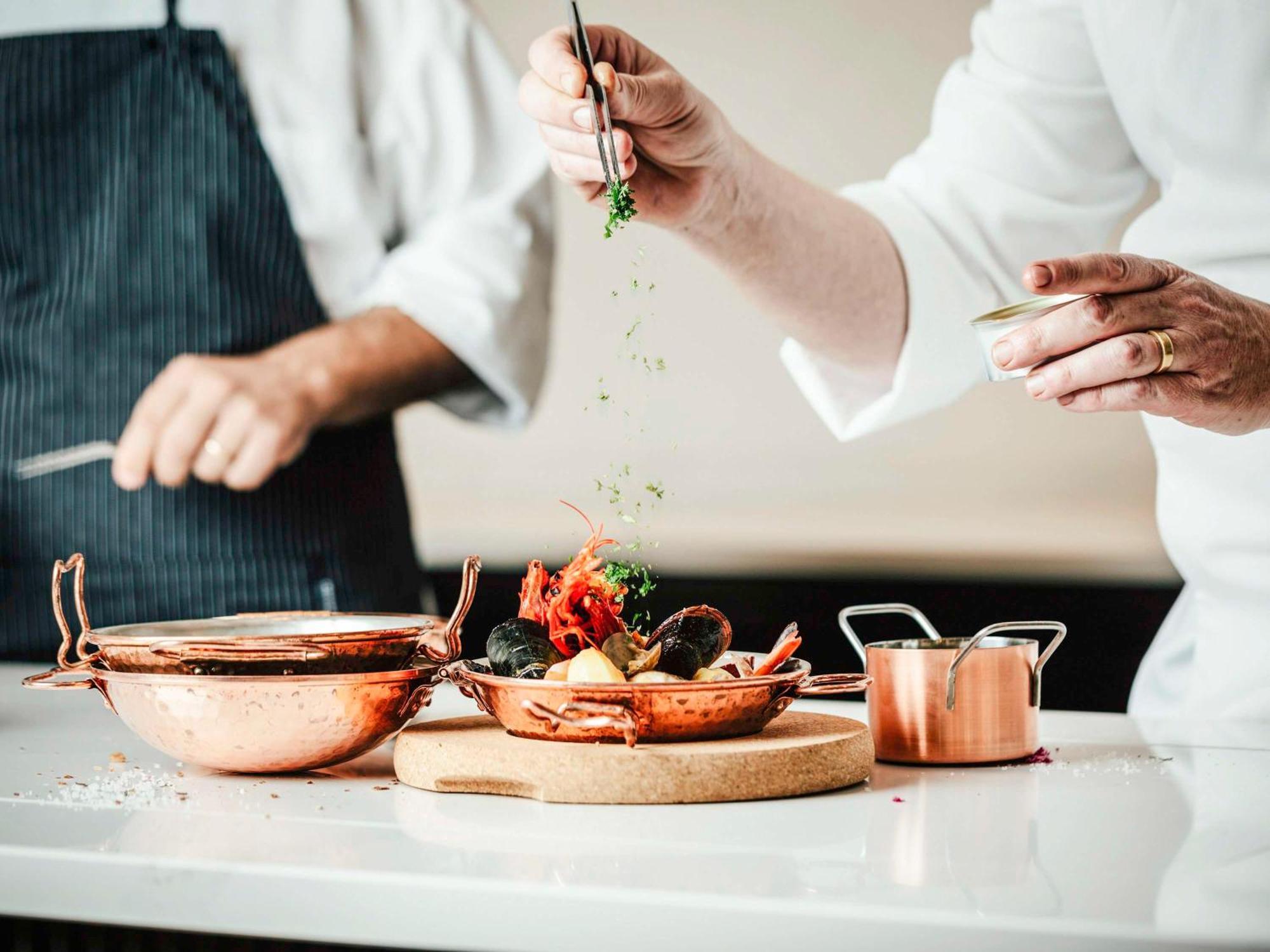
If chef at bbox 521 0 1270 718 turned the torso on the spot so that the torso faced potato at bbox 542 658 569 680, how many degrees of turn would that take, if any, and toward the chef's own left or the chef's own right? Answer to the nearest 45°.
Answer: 0° — they already face it

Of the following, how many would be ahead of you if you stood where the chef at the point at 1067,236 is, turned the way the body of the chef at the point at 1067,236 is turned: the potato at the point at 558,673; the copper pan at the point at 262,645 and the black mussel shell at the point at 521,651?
3

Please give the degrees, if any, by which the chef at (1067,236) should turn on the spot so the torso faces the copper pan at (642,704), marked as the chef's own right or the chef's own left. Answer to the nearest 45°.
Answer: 0° — they already face it

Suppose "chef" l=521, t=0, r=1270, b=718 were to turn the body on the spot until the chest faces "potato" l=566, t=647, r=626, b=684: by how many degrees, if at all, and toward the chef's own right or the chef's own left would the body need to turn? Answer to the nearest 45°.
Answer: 0° — they already face it

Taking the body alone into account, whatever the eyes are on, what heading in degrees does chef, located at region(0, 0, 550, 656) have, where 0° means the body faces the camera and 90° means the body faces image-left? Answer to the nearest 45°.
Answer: approximately 0°

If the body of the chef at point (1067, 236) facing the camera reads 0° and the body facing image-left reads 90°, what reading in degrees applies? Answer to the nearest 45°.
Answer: approximately 45°

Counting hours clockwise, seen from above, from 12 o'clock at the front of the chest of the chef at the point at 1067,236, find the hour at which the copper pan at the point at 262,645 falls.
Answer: The copper pan is roughly at 12 o'clock from the chef.

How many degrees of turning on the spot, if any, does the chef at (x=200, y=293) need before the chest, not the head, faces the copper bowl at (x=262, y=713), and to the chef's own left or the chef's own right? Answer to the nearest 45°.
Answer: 0° — they already face it
